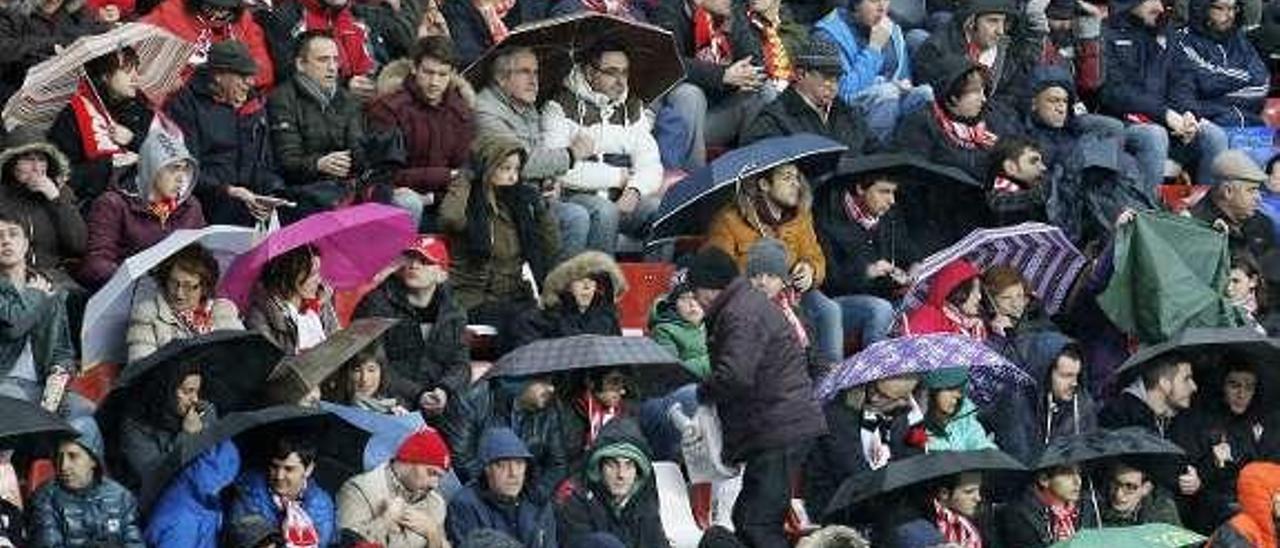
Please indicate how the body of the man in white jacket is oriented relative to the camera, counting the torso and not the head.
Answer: toward the camera

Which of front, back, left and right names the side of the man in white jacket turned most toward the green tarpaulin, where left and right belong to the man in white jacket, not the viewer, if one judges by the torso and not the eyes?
left
